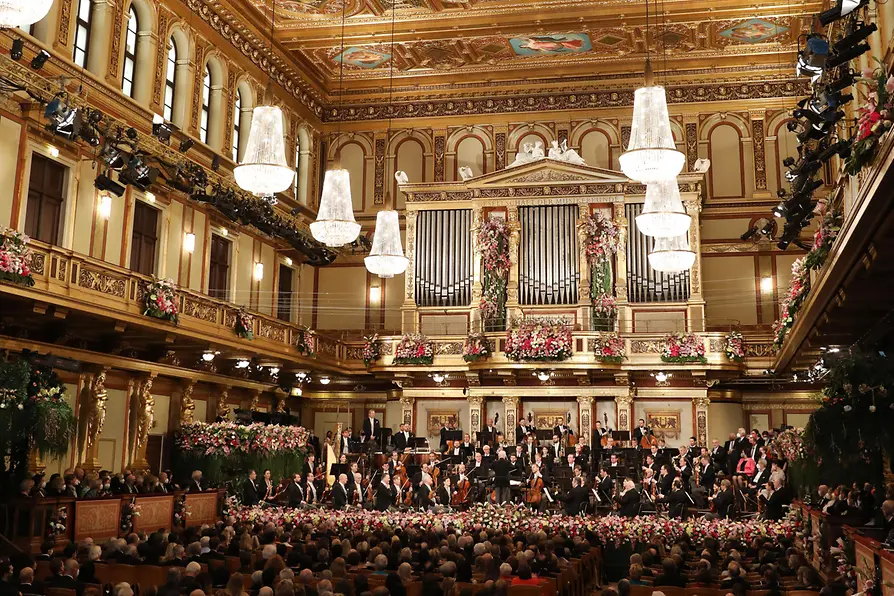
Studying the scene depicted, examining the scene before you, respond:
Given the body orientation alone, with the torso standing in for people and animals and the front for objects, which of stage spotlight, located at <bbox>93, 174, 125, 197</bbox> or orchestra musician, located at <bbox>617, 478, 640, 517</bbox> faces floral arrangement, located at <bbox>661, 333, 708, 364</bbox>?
the stage spotlight

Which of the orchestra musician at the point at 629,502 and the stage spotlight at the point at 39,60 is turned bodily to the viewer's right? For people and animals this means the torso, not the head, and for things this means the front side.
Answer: the stage spotlight

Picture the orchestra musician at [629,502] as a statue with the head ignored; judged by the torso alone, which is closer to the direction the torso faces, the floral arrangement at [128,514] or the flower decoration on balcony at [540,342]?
the floral arrangement

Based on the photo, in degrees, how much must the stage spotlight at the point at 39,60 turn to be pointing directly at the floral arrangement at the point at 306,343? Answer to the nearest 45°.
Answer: approximately 45° to its left

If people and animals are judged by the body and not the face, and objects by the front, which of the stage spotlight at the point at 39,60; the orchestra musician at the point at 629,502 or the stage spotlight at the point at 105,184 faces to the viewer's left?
the orchestra musician

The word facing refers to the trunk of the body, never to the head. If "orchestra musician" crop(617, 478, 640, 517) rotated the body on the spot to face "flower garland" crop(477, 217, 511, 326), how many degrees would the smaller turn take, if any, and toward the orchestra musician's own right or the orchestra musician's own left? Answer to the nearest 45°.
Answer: approximately 45° to the orchestra musician's own right

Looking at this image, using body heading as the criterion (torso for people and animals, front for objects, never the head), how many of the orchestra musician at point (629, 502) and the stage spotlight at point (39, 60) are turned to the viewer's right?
1

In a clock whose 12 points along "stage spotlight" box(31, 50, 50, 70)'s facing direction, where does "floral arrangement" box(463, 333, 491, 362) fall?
The floral arrangement is roughly at 11 o'clock from the stage spotlight.

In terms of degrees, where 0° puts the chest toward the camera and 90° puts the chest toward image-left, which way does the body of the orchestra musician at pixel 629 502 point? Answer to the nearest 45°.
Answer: approximately 90°

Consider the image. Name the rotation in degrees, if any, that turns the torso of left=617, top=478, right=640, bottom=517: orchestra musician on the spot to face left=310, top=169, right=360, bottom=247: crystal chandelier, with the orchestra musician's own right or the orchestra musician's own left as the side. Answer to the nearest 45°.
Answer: approximately 45° to the orchestra musician's own left

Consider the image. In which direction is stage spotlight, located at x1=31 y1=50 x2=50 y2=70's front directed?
to the viewer's right

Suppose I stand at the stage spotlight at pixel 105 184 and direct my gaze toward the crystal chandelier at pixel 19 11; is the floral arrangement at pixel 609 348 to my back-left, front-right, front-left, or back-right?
back-left

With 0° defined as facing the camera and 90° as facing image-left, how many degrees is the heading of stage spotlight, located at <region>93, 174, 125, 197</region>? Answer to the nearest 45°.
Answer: approximately 270°

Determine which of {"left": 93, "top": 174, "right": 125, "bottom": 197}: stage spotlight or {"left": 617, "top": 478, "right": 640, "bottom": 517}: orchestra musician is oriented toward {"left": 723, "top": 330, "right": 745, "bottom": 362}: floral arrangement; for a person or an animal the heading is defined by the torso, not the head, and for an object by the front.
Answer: the stage spotlight
